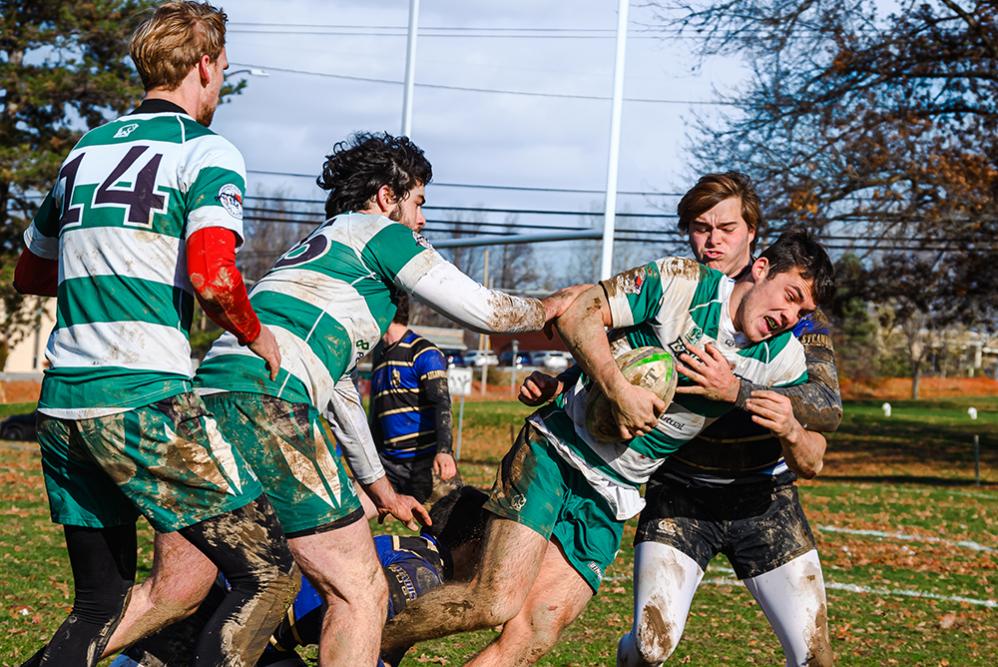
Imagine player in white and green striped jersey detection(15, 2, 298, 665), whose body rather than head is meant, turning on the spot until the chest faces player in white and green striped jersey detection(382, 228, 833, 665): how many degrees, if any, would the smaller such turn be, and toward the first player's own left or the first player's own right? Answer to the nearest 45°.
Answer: approximately 45° to the first player's own right

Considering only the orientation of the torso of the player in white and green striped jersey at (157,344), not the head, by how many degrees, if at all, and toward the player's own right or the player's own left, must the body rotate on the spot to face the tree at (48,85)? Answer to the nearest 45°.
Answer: approximately 45° to the player's own left

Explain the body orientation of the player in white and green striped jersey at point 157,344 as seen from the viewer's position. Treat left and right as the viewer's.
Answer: facing away from the viewer and to the right of the viewer

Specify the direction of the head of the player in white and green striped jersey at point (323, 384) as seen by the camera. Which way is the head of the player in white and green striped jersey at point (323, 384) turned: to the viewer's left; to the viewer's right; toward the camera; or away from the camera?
to the viewer's right

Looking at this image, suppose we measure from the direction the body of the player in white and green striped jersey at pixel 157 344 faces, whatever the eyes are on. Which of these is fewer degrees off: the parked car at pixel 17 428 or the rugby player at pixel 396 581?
the rugby player
